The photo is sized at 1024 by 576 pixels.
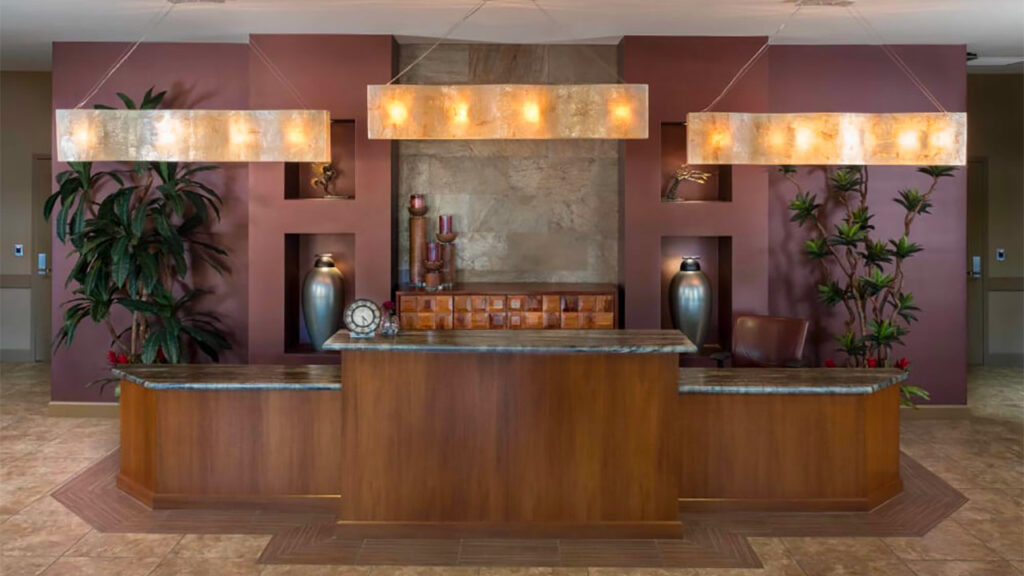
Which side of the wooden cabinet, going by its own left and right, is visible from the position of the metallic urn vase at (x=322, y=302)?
right

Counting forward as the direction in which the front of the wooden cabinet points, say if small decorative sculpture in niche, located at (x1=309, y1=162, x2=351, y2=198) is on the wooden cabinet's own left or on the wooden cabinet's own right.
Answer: on the wooden cabinet's own right

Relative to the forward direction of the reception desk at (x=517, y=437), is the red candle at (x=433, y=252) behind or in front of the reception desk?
behind

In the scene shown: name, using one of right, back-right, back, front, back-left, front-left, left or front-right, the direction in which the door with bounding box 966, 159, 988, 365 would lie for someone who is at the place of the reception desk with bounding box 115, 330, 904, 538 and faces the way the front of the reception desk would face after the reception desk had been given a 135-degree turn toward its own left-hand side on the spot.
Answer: front

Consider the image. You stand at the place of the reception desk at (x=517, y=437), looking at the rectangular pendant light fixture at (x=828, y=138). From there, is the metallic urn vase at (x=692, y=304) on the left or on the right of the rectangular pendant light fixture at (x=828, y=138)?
left

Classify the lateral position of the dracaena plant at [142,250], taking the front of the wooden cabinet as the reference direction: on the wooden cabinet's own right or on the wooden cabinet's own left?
on the wooden cabinet's own right

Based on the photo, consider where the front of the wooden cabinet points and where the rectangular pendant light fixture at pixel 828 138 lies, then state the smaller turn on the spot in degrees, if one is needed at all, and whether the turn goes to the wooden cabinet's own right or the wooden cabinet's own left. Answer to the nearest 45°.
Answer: approximately 45° to the wooden cabinet's own left

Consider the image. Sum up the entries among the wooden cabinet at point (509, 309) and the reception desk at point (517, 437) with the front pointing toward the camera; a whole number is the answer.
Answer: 2

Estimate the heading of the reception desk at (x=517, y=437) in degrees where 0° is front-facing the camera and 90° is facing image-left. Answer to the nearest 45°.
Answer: approximately 0°

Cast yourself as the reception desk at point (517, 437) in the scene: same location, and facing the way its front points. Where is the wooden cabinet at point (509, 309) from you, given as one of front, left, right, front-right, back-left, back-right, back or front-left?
back

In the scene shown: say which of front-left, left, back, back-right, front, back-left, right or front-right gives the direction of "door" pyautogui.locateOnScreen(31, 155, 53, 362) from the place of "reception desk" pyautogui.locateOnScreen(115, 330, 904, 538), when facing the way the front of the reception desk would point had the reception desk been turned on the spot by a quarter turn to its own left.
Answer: back-left
